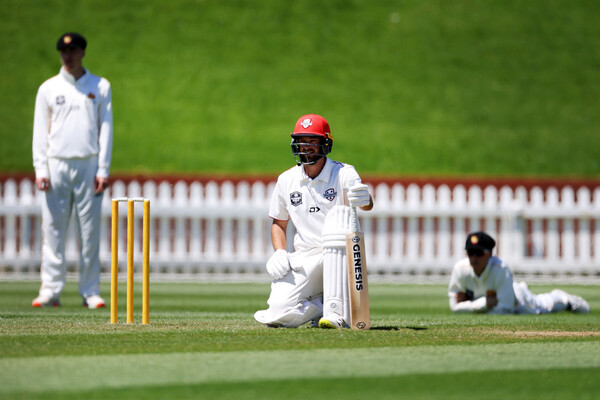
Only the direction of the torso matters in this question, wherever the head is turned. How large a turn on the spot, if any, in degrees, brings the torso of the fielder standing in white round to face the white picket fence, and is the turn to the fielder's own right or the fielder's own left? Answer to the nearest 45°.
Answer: approximately 135° to the fielder's own left

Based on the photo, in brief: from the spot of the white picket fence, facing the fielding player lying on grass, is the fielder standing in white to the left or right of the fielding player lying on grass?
right

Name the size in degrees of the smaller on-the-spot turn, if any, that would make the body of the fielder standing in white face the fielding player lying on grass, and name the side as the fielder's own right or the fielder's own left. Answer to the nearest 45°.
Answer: approximately 90° to the fielder's own left

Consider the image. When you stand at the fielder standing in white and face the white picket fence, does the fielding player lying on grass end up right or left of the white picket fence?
right

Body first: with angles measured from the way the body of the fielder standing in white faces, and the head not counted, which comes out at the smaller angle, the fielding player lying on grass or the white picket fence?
the fielding player lying on grass

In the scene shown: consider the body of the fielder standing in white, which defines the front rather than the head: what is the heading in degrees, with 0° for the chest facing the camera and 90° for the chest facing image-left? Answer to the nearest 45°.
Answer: approximately 0°
